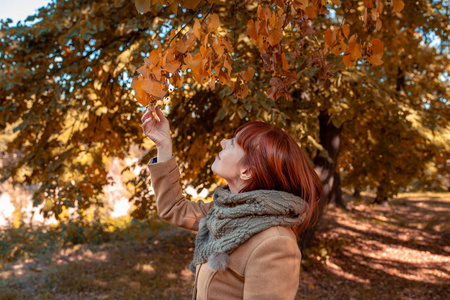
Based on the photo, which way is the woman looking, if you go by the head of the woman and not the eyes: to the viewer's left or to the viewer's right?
to the viewer's left

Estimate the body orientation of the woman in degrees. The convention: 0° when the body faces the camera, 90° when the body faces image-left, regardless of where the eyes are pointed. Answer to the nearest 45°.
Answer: approximately 90°
